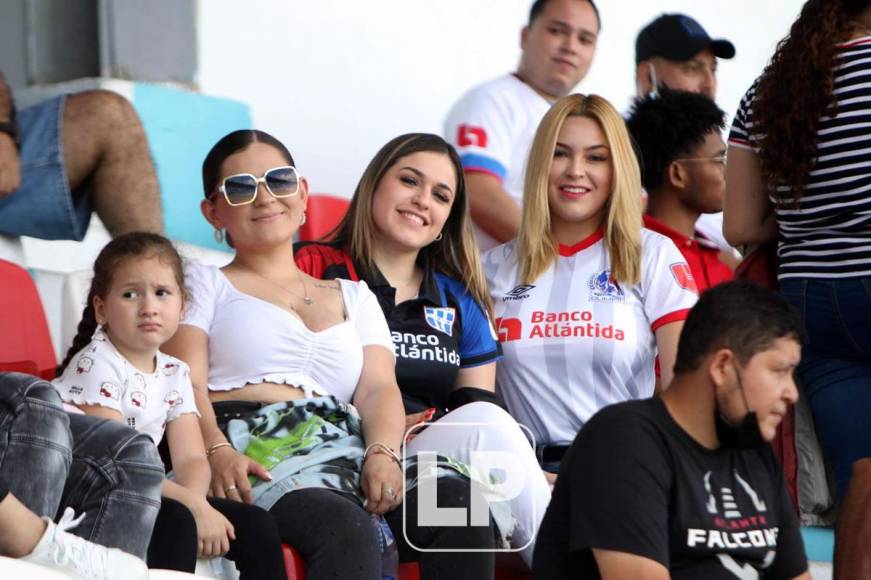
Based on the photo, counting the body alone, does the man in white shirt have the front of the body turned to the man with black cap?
no

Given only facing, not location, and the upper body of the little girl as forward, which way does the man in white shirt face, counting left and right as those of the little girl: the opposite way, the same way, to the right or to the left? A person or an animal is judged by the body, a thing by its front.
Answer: the same way

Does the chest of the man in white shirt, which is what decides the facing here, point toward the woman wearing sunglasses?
no

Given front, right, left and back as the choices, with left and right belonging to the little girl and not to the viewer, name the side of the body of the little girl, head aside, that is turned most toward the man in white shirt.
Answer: left

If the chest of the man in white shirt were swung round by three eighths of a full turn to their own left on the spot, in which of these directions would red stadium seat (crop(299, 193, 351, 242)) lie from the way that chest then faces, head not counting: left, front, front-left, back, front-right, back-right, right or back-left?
left

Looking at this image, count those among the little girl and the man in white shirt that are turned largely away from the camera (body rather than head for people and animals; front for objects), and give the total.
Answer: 0

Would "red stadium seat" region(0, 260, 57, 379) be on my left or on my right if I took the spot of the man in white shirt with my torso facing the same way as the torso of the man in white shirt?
on my right

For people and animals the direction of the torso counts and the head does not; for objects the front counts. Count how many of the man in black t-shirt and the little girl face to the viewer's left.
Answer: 0

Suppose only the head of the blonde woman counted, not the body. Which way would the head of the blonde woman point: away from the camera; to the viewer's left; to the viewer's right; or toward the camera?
toward the camera

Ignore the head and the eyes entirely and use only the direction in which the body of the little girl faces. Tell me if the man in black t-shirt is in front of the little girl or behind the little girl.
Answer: in front

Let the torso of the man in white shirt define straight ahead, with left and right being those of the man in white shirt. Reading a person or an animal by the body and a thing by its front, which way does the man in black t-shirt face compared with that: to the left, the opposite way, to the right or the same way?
the same way

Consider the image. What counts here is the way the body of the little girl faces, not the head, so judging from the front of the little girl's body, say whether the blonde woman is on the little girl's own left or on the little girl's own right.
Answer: on the little girl's own left

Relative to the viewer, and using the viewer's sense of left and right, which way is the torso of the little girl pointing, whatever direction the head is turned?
facing the viewer and to the right of the viewer

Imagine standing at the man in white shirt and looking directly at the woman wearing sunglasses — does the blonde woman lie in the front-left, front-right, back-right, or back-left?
front-left
